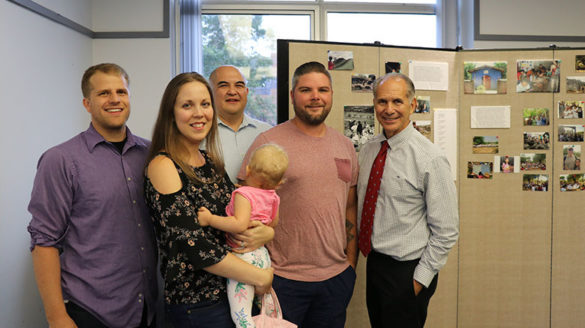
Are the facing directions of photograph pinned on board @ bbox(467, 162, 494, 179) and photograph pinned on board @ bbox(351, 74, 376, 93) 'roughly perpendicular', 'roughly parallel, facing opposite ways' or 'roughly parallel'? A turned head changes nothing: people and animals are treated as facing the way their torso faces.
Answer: roughly parallel

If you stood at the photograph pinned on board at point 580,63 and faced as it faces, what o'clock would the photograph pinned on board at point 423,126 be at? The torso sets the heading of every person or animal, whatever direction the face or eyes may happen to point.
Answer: the photograph pinned on board at point 423,126 is roughly at 2 o'clock from the photograph pinned on board at point 580,63.

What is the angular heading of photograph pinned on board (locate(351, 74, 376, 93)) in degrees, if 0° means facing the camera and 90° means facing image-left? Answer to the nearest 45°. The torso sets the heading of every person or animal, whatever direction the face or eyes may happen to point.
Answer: approximately 0°

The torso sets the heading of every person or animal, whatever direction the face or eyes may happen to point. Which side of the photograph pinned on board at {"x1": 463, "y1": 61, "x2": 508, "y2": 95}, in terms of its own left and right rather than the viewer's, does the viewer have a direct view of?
front

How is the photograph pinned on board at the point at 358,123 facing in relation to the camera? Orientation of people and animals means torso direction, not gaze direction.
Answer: toward the camera

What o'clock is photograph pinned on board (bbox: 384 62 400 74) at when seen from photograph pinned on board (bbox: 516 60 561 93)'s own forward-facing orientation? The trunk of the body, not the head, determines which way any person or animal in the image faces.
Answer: photograph pinned on board (bbox: 384 62 400 74) is roughly at 2 o'clock from photograph pinned on board (bbox: 516 60 561 93).

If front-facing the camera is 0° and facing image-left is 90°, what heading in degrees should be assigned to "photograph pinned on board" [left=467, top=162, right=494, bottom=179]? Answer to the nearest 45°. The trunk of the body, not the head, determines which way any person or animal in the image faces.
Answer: approximately 0°

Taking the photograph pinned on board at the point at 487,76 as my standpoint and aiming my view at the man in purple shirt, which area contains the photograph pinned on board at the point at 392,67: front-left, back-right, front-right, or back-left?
front-right

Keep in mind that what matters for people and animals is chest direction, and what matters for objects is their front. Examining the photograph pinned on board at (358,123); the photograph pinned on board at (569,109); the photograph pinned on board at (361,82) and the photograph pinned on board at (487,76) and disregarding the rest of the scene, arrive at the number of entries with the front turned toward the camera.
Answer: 4

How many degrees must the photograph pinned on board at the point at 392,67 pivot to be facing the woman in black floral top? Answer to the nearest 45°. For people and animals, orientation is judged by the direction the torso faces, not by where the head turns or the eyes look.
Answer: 0° — it already faces them

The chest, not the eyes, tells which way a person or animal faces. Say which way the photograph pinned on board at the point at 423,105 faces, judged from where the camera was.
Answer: facing the viewer

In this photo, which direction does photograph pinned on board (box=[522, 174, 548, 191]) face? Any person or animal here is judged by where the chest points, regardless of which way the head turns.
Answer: toward the camera
